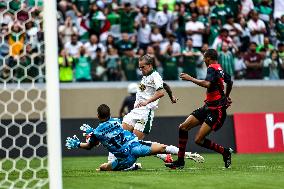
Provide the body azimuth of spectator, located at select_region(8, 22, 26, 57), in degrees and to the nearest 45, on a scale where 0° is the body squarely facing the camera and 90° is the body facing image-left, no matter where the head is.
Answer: approximately 0°

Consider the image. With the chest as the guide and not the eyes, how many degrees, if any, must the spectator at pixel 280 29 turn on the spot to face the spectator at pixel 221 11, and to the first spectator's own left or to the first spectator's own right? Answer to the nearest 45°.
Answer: approximately 90° to the first spectator's own right

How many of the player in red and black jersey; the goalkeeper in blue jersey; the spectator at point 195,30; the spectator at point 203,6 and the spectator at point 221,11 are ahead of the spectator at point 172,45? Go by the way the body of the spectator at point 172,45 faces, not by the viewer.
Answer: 2

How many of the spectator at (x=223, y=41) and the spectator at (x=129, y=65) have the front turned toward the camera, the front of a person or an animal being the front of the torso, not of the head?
2

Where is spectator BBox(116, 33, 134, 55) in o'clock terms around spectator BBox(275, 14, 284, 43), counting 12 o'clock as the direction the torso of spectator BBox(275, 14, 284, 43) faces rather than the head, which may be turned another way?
spectator BBox(116, 33, 134, 55) is roughly at 2 o'clock from spectator BBox(275, 14, 284, 43).

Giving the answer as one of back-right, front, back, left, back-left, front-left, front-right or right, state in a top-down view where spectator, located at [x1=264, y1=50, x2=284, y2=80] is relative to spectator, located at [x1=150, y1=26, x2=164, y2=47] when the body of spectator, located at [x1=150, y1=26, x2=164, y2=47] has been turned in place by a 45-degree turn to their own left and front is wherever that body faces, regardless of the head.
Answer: front-left
